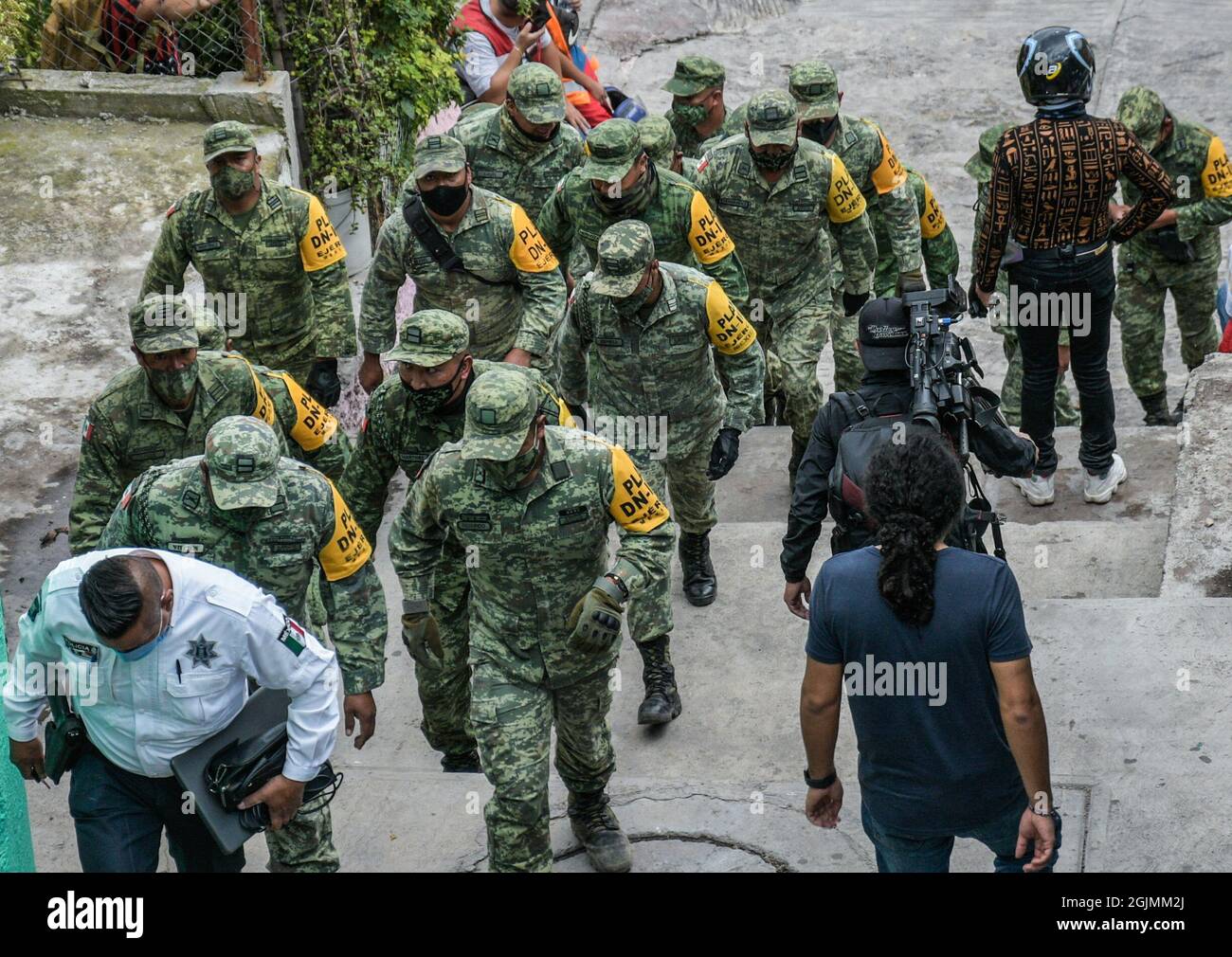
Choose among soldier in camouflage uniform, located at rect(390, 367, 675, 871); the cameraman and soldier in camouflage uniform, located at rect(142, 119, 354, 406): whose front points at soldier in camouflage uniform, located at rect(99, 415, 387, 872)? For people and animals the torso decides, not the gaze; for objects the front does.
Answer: soldier in camouflage uniform, located at rect(142, 119, 354, 406)

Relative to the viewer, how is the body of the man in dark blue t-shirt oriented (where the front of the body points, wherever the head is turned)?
away from the camera

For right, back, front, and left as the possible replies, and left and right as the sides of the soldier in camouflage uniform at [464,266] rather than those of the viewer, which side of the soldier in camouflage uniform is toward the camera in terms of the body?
front

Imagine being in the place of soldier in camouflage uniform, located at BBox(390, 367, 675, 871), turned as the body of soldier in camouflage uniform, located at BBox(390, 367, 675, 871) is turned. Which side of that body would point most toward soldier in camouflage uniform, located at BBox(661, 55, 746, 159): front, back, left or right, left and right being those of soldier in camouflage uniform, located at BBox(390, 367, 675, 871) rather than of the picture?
back

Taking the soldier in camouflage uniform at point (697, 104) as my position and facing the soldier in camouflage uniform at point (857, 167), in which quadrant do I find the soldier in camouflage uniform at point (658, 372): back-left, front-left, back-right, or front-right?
front-right

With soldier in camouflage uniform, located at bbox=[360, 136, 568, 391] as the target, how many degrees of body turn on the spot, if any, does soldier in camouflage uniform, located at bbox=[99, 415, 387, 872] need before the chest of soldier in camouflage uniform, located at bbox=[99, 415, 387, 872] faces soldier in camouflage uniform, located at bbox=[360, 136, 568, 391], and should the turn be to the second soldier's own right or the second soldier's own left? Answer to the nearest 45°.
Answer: approximately 135° to the second soldier's own left

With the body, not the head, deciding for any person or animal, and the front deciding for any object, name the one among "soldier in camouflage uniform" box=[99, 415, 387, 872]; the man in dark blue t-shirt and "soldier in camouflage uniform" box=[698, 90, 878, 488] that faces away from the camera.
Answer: the man in dark blue t-shirt

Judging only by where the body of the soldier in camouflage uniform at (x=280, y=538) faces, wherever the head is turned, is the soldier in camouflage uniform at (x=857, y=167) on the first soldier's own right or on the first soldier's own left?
on the first soldier's own left

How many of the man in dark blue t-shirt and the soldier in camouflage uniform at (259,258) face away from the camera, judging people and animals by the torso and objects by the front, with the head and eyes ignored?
1

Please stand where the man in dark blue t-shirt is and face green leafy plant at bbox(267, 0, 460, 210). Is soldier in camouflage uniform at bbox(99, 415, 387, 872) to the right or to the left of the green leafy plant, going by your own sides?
left

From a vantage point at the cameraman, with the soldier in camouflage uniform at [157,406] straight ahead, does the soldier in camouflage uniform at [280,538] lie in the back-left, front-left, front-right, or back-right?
front-left

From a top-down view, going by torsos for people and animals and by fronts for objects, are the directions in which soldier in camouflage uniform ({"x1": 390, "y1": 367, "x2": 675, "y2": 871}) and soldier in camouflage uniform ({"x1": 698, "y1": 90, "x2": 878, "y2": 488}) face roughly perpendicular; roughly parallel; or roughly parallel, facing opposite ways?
roughly parallel

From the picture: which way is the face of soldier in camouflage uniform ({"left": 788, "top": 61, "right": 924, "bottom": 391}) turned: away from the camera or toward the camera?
toward the camera

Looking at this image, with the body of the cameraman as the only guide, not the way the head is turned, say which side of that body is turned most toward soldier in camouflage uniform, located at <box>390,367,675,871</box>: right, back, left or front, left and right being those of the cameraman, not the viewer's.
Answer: left

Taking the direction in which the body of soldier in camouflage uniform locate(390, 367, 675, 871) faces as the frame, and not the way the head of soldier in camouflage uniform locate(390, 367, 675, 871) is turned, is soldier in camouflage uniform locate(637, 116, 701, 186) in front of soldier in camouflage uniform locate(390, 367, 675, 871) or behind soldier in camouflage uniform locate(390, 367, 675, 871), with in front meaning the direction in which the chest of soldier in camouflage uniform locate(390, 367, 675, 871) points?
behind

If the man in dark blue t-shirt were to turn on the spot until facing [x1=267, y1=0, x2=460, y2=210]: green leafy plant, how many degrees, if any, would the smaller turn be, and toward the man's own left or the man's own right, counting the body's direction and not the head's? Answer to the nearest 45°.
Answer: approximately 45° to the man's own left

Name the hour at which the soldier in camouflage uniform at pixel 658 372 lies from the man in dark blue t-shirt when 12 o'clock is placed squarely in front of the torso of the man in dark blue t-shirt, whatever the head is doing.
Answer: The soldier in camouflage uniform is roughly at 11 o'clock from the man in dark blue t-shirt.

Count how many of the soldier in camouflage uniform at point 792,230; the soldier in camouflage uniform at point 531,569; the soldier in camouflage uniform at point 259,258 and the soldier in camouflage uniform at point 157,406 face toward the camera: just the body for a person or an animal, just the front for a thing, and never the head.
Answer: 4

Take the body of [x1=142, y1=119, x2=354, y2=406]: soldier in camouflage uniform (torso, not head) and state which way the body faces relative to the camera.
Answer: toward the camera
